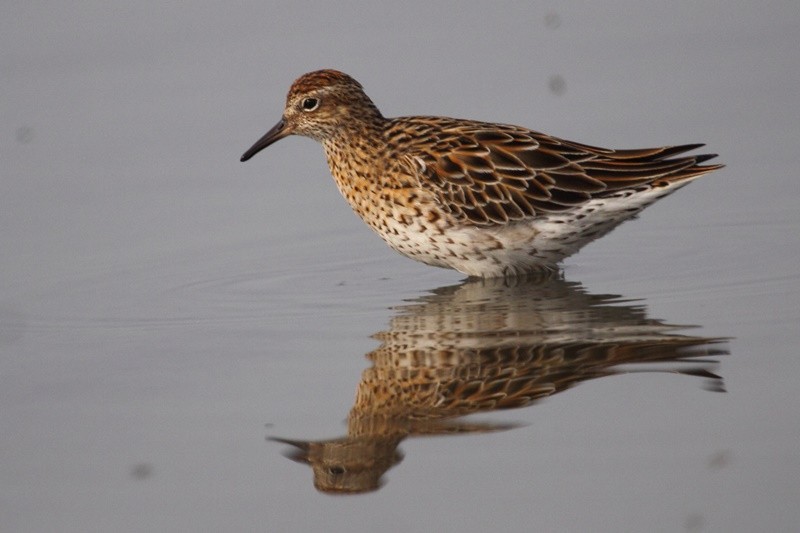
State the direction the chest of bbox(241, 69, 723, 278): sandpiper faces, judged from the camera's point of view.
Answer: to the viewer's left
